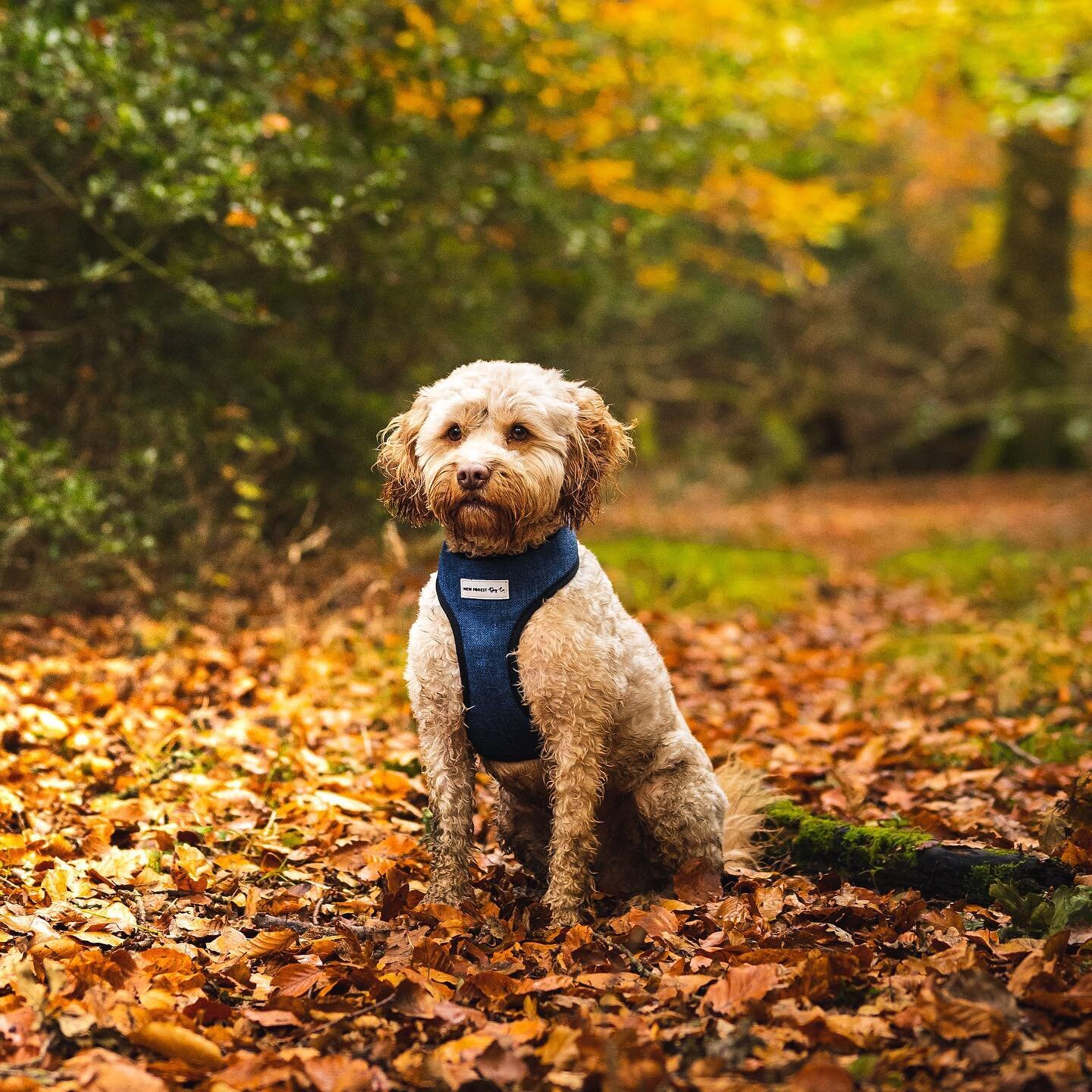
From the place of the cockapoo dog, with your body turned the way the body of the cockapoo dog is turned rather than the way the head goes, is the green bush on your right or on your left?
on your right

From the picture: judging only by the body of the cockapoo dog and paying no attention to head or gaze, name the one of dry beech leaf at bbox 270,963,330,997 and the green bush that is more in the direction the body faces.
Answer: the dry beech leaf

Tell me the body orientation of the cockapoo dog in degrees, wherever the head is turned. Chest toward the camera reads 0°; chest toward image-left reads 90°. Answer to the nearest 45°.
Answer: approximately 45°

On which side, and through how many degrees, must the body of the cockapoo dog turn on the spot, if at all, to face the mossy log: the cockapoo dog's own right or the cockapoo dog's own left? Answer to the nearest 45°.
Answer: approximately 135° to the cockapoo dog's own left

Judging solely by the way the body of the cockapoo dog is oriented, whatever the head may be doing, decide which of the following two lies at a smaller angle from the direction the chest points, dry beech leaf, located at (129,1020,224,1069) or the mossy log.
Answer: the dry beech leaf

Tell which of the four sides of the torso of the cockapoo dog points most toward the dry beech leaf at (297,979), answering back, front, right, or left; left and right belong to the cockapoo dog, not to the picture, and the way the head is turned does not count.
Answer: front
